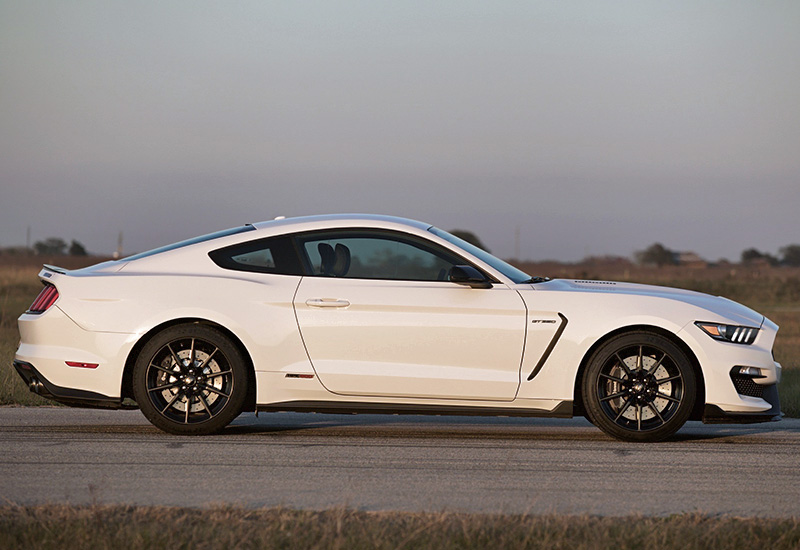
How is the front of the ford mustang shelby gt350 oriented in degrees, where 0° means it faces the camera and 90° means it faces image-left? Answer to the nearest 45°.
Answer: approximately 270°
